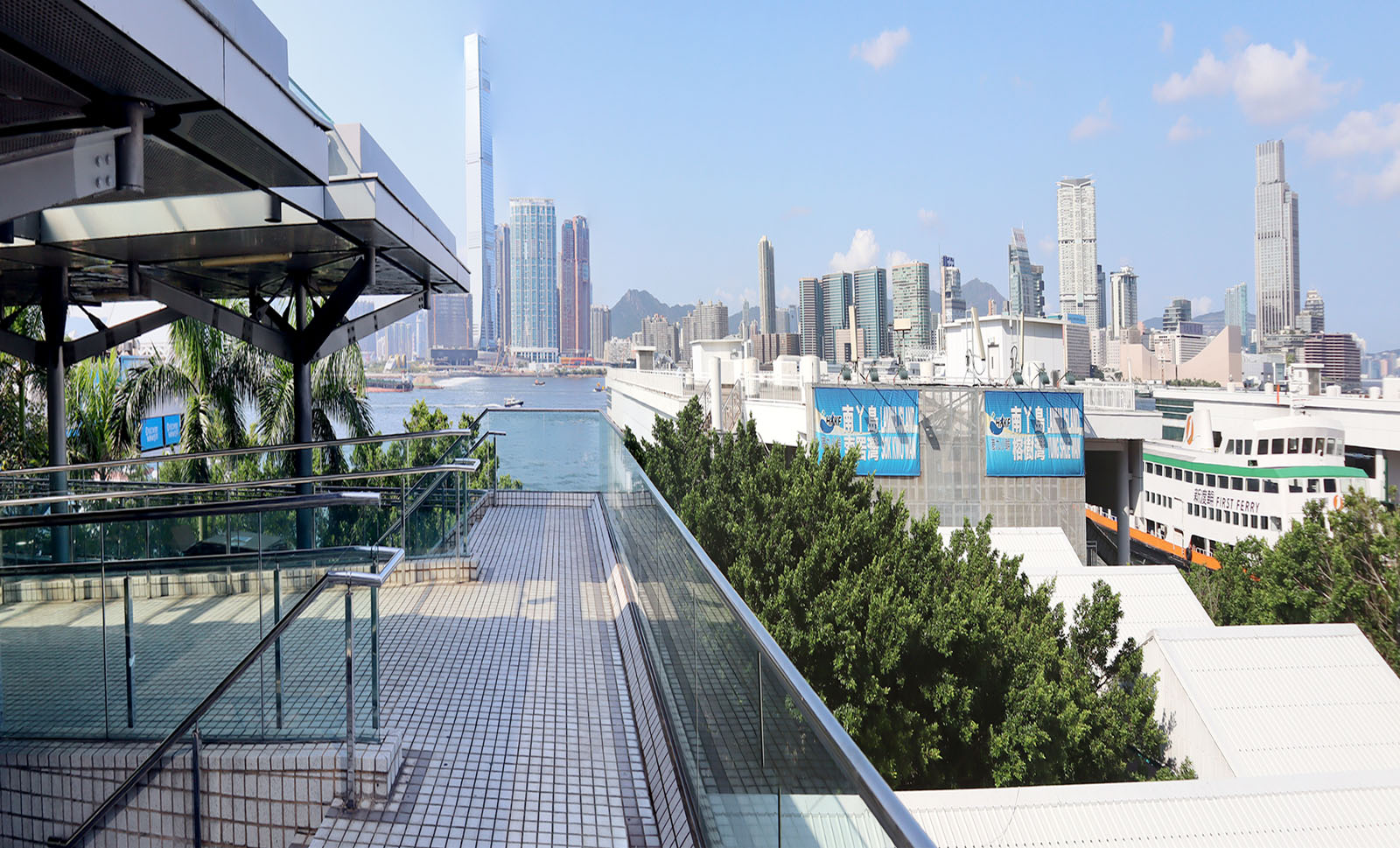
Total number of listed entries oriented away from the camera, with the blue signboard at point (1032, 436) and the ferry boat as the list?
0

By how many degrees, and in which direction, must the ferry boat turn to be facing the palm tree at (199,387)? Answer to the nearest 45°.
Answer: approximately 45° to its right

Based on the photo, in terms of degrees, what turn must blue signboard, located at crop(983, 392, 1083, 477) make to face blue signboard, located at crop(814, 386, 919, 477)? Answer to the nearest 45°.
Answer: approximately 45° to its right

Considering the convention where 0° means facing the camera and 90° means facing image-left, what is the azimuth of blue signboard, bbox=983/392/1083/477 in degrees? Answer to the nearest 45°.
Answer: approximately 0°

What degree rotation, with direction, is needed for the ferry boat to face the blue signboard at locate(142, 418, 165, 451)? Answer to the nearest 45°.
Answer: approximately 45° to its right

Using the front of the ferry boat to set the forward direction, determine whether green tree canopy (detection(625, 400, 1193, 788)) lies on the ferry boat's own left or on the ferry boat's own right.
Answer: on the ferry boat's own right

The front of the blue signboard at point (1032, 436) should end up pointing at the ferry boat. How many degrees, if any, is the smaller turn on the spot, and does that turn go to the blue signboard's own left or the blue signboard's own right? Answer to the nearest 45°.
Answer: approximately 135° to the blue signboard's own left

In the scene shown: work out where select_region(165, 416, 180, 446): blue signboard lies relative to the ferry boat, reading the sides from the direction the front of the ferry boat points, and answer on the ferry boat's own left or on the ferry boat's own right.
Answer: on the ferry boat's own right

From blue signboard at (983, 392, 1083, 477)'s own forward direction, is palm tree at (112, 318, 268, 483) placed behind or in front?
in front
